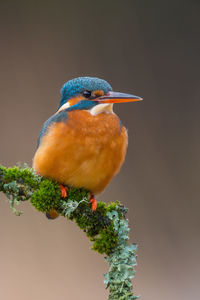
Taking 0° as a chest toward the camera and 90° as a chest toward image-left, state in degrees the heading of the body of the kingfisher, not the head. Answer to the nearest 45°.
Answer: approximately 315°
